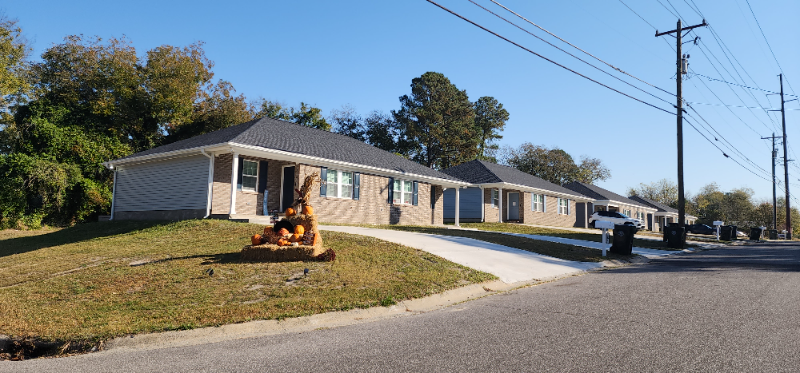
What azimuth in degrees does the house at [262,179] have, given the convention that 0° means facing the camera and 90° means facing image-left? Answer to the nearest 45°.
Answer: approximately 315°

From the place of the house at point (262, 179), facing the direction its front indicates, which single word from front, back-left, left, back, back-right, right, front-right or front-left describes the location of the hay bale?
front-right

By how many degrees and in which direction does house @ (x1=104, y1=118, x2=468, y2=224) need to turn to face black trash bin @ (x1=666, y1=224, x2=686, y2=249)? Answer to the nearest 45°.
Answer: approximately 45° to its left

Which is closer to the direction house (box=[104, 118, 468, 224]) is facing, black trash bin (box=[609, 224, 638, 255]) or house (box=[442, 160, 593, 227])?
the black trash bin

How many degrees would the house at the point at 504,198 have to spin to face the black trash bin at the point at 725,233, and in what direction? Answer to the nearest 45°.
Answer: approximately 45° to its left

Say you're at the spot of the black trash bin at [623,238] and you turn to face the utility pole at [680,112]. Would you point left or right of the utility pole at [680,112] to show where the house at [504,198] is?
left

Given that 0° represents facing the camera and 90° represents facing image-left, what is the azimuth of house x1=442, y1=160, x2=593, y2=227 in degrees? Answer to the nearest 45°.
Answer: approximately 315°

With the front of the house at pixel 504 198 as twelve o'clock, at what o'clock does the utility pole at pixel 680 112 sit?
The utility pole is roughly at 12 o'clock from the house.
